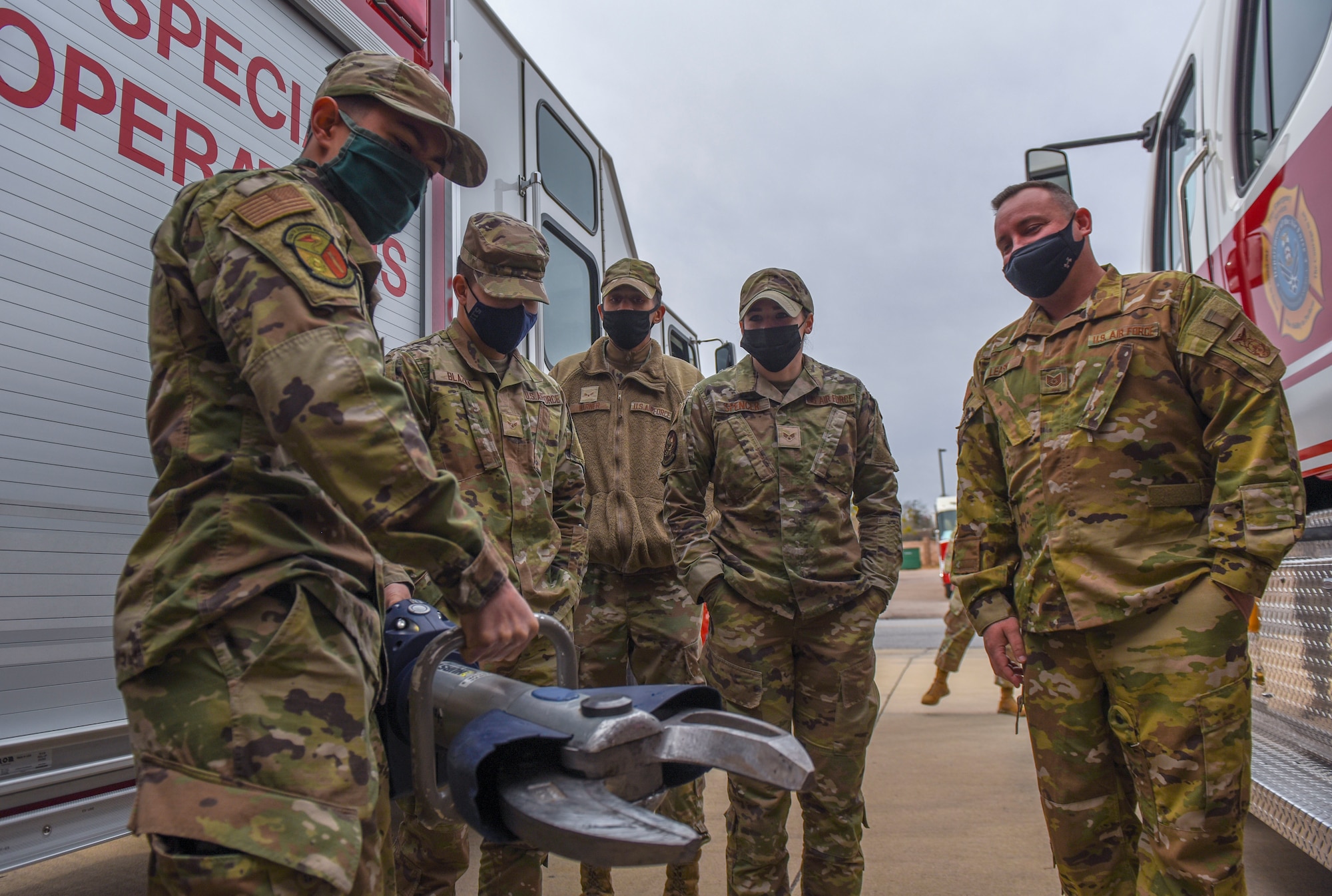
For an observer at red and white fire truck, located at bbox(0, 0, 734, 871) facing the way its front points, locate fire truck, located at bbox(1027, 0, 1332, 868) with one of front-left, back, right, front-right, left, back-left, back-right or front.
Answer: front-right

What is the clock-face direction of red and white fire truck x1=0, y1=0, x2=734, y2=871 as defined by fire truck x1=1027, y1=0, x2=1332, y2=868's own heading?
The red and white fire truck is roughly at 9 o'clock from the fire truck.

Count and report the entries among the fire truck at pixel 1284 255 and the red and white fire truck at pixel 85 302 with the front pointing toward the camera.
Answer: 0

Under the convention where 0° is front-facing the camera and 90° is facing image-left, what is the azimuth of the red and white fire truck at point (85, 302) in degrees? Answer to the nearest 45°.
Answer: approximately 225°

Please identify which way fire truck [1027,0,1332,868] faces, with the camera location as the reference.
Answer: facing away from the viewer and to the left of the viewer
